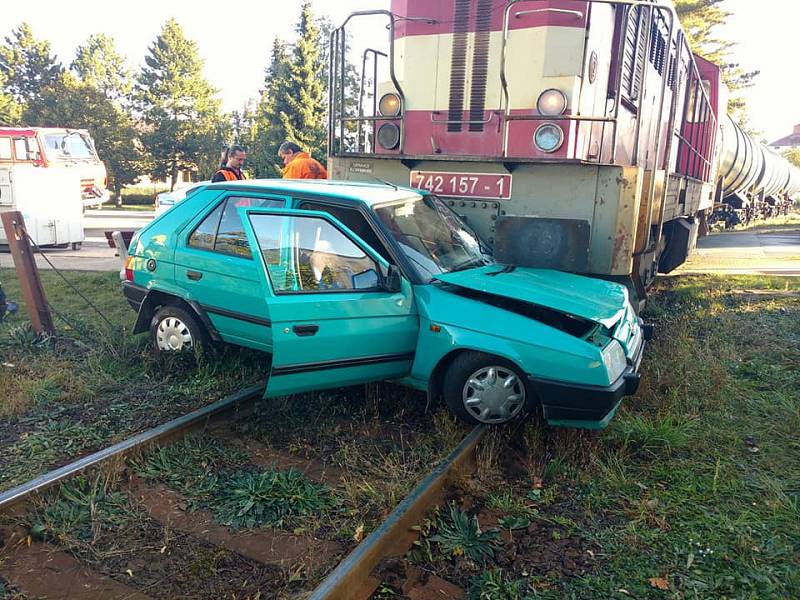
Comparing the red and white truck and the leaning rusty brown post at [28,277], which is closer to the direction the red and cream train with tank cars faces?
the leaning rusty brown post

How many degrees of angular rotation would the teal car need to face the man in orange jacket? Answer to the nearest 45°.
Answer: approximately 135° to its left

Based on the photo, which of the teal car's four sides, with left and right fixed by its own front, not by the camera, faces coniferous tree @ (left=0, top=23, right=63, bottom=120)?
back

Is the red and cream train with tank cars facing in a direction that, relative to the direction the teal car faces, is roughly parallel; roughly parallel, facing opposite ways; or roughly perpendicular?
roughly perpendicular

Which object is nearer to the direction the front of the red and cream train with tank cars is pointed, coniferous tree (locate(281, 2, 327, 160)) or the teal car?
the teal car

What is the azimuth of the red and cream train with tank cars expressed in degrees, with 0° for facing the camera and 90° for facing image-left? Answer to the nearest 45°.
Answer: approximately 45°

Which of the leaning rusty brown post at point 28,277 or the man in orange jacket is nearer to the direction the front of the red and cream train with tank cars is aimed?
the leaning rusty brown post

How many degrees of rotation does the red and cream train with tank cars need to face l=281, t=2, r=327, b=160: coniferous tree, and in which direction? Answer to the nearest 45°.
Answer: approximately 90° to its right

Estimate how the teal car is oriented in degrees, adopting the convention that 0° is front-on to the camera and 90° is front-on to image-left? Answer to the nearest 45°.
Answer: approximately 315°

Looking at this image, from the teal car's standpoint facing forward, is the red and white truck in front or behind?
behind

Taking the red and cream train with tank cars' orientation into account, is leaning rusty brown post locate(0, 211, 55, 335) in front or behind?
in front

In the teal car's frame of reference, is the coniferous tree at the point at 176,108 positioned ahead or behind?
behind

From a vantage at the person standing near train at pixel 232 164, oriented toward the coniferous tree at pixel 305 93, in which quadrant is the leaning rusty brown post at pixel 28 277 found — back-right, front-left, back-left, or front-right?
back-left

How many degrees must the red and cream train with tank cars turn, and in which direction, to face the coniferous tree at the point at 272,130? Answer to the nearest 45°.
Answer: approximately 90° to its right

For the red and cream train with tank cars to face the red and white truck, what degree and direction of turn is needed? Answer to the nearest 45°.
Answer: approximately 90° to its right
